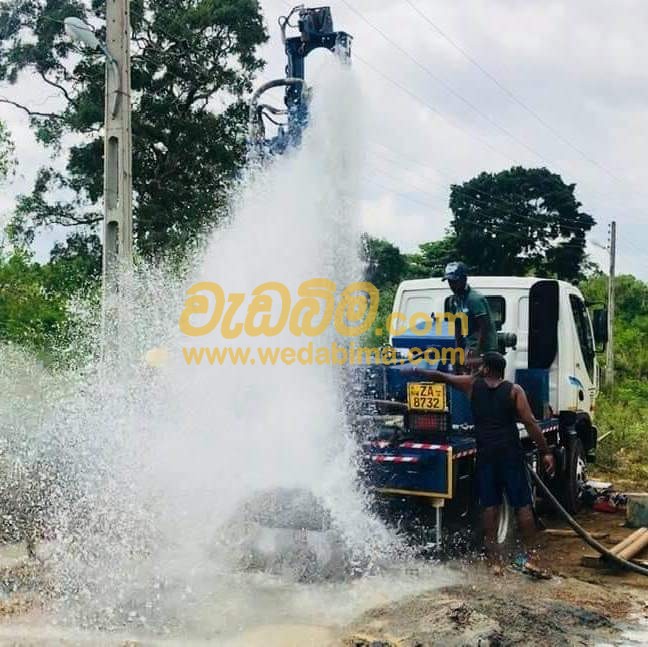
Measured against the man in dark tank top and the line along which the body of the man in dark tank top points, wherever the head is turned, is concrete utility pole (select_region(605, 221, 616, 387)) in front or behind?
in front

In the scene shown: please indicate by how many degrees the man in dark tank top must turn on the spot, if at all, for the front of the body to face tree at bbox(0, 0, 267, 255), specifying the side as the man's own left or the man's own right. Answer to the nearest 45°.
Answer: approximately 45° to the man's own left

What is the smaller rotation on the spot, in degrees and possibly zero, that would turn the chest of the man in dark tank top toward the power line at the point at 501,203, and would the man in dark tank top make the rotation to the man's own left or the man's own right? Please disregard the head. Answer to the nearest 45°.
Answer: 0° — they already face it

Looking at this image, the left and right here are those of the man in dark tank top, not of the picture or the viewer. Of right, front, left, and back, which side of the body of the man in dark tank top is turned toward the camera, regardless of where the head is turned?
back

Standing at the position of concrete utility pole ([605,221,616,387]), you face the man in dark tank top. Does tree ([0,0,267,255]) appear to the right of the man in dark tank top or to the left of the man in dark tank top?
right

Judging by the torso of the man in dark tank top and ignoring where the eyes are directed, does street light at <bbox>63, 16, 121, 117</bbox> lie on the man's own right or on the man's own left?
on the man's own left

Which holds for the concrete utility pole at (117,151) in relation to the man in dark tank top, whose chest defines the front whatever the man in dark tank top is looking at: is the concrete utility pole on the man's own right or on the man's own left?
on the man's own left
